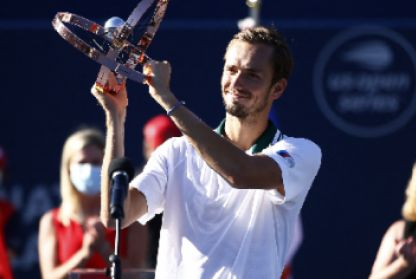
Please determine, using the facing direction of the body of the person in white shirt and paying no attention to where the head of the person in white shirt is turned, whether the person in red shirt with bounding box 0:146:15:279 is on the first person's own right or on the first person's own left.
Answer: on the first person's own right

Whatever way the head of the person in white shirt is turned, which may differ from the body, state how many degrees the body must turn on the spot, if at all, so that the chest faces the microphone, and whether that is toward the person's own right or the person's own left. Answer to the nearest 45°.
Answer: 0° — they already face it

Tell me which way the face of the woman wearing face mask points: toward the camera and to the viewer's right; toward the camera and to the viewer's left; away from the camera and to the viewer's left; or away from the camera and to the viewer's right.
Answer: toward the camera and to the viewer's right

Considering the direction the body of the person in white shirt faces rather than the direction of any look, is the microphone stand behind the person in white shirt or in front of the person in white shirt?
in front

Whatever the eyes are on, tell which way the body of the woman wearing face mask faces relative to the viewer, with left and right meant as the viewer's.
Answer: facing the viewer and to the right of the viewer

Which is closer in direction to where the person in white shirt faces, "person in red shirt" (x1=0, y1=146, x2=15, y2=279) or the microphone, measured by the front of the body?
the microphone

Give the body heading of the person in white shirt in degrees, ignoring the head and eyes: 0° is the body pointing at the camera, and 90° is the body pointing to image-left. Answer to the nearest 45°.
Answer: approximately 45°
